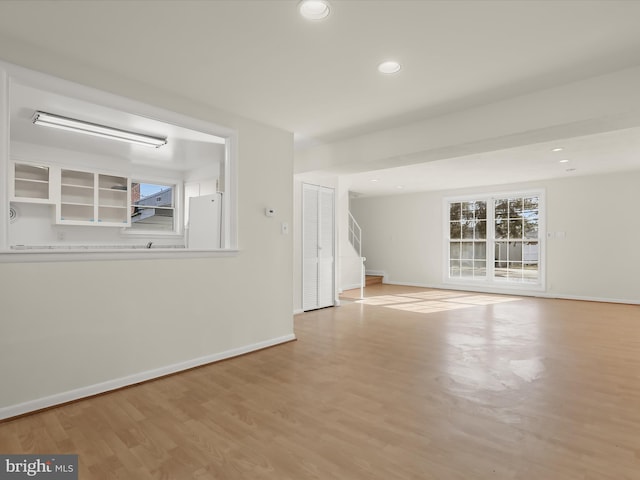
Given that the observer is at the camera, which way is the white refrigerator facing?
facing the viewer and to the left of the viewer

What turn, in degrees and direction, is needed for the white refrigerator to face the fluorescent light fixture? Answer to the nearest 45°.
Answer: approximately 45° to its right

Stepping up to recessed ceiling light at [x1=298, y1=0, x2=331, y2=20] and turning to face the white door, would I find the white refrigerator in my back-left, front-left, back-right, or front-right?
front-left

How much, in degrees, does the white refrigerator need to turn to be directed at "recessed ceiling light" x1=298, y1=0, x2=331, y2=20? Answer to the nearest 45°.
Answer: approximately 45° to its left

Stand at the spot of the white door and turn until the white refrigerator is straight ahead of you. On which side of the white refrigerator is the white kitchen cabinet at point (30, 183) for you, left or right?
right

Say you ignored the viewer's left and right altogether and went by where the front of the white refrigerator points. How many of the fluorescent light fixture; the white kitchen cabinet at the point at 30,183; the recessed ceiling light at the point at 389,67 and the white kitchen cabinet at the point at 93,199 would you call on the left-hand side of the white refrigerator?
1

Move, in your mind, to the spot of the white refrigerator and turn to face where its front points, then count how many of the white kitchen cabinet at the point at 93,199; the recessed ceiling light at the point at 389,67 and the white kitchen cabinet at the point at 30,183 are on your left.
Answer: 1

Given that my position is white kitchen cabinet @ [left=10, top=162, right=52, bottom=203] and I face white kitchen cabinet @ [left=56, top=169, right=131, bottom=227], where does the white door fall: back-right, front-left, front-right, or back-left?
front-right

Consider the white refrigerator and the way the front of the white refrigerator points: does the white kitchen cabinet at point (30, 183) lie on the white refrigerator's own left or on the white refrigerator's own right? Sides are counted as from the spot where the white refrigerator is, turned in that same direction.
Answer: on the white refrigerator's own right

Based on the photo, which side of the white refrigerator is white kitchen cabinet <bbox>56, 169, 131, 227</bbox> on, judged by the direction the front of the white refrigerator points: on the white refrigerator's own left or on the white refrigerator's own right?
on the white refrigerator's own right

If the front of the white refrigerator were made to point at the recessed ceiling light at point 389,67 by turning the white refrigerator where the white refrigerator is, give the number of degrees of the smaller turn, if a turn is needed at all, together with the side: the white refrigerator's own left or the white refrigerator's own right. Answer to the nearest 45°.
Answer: approximately 90° to the white refrigerator's own left

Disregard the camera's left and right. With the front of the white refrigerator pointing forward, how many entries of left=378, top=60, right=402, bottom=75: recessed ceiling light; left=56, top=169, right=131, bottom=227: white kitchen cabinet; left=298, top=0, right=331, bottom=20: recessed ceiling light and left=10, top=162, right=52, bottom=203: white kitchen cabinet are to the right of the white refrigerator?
2
